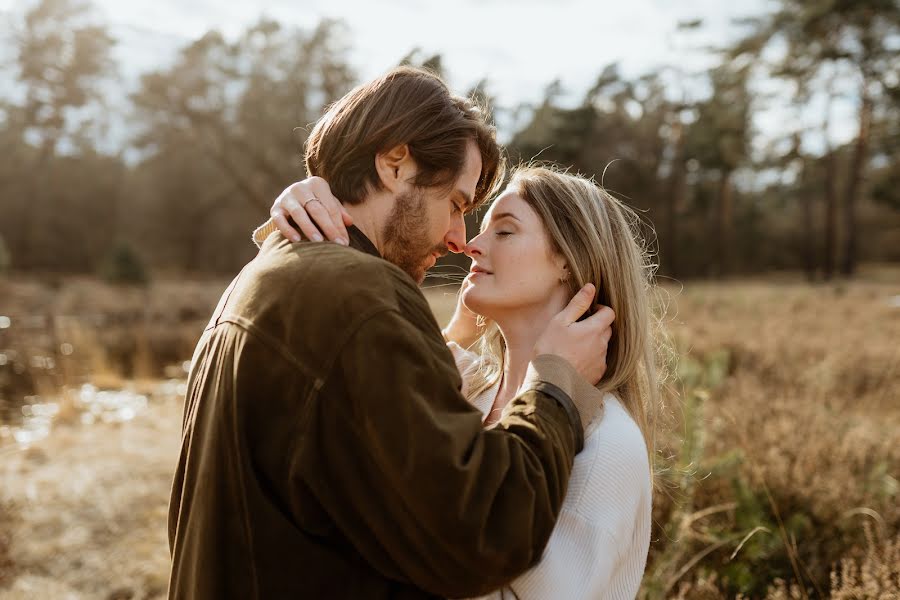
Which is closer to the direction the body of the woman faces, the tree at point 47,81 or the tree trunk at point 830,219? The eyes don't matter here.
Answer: the tree

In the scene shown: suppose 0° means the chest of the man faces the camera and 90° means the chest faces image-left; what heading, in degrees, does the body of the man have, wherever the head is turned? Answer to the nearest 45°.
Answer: approximately 225°

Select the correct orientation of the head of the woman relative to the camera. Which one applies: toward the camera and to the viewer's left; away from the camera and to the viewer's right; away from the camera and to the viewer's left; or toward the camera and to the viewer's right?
toward the camera and to the viewer's left

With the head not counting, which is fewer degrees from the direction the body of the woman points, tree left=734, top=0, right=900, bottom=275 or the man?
the man

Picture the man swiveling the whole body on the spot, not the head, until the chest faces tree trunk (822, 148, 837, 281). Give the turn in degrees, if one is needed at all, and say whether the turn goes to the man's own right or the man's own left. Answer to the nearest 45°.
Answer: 0° — they already face it

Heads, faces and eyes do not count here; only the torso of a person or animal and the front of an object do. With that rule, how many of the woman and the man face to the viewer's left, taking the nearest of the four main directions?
1

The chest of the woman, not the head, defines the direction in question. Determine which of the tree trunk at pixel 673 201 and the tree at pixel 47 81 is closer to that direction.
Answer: the tree

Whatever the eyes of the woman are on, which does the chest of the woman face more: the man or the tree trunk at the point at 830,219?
the man

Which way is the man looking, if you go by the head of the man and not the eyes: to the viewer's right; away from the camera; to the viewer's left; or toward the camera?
to the viewer's right

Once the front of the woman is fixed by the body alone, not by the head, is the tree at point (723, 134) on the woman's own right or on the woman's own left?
on the woman's own right

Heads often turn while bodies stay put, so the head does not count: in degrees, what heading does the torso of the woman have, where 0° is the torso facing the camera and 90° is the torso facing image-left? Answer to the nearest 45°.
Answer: approximately 90°
